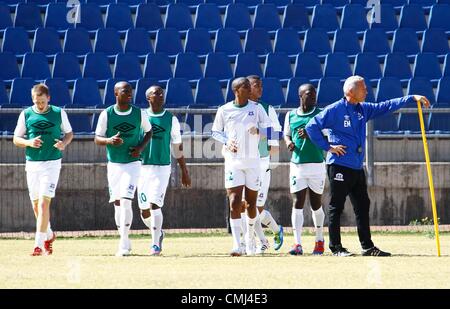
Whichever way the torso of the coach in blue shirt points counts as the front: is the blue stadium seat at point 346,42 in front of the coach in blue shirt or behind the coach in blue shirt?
behind

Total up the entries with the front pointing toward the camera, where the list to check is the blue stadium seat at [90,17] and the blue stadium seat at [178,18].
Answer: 2

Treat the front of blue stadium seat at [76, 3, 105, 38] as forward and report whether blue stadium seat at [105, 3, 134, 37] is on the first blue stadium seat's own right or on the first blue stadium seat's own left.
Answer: on the first blue stadium seat's own left

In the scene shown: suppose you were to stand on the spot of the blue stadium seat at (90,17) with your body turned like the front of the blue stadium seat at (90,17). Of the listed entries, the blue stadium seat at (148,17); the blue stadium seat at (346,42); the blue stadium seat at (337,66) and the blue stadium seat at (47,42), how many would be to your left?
3

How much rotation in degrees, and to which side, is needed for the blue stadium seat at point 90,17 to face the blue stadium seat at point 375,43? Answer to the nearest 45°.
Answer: approximately 90° to its left

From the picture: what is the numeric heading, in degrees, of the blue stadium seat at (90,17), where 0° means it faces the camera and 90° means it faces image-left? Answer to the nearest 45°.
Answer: approximately 0°

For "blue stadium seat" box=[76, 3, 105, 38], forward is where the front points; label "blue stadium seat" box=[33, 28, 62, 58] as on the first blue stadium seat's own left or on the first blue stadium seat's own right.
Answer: on the first blue stadium seat's own right
